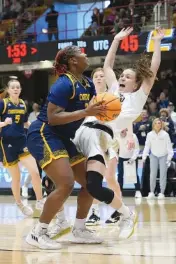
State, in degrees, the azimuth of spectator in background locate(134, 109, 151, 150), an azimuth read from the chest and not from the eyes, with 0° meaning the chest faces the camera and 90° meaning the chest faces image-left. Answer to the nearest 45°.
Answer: approximately 0°

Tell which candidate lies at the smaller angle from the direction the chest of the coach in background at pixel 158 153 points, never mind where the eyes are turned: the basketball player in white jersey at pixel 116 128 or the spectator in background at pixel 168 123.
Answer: the basketball player in white jersey

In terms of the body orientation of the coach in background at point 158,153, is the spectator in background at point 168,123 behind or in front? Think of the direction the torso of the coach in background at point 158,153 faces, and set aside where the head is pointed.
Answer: behind

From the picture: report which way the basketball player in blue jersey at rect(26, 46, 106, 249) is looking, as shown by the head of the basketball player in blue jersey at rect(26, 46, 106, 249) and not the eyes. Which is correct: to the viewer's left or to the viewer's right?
to the viewer's right

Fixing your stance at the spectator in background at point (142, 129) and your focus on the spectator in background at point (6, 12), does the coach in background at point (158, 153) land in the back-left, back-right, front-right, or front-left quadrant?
back-left

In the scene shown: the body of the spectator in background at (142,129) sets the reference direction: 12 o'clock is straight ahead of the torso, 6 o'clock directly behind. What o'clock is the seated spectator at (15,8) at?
The seated spectator is roughly at 5 o'clock from the spectator in background.

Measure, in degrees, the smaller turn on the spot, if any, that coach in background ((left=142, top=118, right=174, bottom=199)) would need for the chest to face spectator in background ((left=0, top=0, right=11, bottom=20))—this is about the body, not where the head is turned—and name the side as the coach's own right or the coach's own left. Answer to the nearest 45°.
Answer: approximately 135° to the coach's own right

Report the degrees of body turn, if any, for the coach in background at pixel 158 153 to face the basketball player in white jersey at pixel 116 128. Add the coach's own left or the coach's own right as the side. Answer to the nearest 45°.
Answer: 0° — they already face them

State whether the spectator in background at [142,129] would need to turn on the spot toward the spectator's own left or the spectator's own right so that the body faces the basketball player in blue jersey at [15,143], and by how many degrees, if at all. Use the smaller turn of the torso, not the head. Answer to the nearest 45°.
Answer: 0° — they already face them

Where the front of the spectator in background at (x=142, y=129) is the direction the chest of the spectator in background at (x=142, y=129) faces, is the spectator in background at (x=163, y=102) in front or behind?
behind
